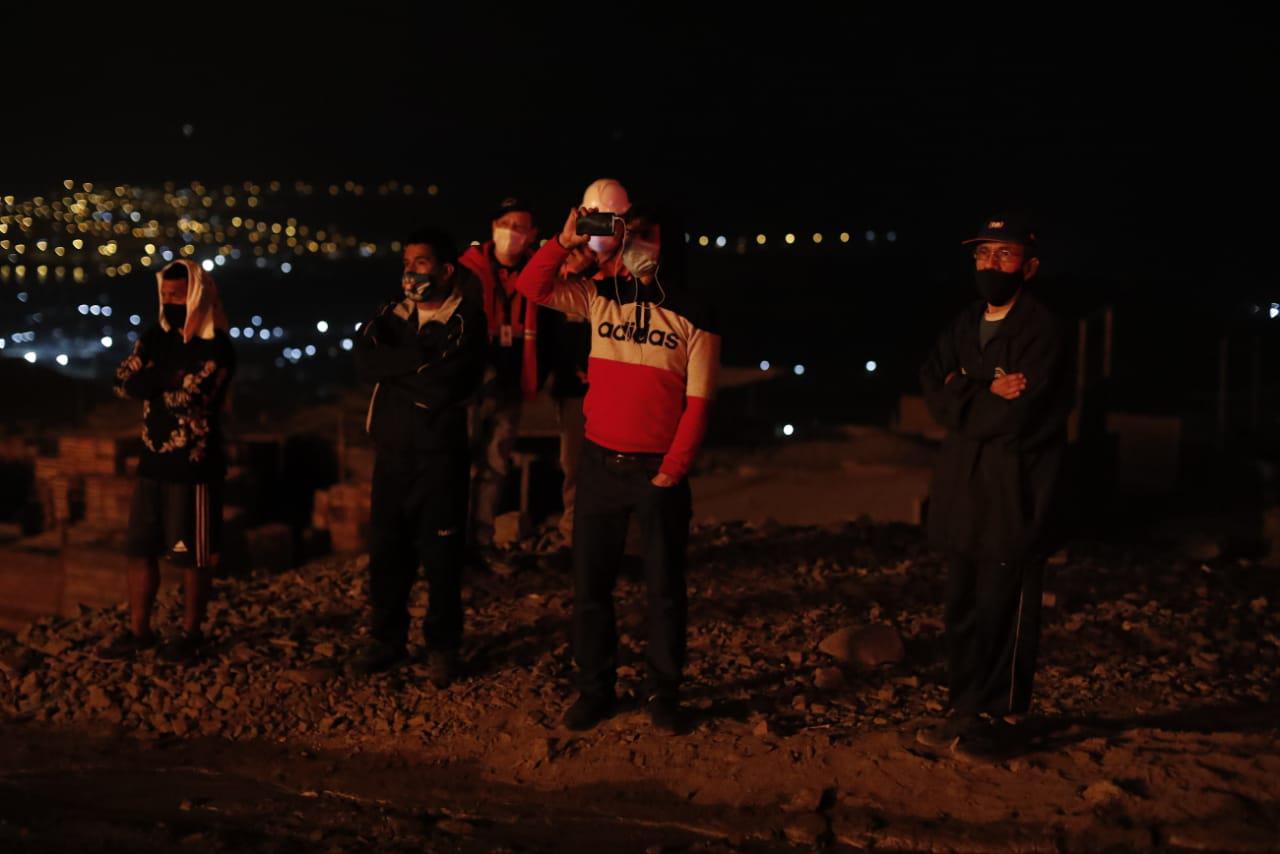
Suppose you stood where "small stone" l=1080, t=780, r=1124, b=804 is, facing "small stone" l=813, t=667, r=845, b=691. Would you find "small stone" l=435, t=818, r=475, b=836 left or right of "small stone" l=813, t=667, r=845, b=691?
left

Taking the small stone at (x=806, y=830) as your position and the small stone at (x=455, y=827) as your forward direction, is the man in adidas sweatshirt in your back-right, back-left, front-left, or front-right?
front-right

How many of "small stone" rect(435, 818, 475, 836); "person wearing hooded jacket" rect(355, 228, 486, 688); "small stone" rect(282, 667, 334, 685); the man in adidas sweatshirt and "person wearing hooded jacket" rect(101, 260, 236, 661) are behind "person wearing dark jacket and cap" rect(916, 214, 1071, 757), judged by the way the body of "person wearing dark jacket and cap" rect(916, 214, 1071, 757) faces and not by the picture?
0

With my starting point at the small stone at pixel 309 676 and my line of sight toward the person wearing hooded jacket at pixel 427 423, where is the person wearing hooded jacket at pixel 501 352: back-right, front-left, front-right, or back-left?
front-left

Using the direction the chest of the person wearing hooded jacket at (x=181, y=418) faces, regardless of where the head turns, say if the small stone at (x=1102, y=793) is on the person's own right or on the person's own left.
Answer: on the person's own left

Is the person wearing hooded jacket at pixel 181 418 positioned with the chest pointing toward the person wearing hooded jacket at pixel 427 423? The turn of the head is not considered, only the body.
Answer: no

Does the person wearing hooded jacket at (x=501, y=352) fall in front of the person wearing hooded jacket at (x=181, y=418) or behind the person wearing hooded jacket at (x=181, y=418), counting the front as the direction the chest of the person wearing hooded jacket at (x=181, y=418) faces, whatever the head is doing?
behind

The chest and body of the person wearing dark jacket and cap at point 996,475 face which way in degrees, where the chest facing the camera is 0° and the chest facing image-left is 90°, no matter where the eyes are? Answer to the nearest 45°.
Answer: approximately 45°

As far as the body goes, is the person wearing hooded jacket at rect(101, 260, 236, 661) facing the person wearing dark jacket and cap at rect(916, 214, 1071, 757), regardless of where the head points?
no

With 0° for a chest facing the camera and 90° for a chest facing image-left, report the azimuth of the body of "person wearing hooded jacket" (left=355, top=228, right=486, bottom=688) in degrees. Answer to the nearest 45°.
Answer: approximately 45°

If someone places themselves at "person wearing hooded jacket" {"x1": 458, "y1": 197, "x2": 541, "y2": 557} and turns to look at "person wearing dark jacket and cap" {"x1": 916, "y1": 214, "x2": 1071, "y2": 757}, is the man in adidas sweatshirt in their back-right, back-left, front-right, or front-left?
front-right

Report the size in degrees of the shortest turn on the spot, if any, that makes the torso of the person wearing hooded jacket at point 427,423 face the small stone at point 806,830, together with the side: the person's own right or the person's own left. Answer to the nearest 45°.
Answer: approximately 90° to the person's own left

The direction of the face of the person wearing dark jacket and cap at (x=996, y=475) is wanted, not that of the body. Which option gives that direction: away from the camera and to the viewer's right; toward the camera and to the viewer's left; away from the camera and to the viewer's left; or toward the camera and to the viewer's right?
toward the camera and to the viewer's left

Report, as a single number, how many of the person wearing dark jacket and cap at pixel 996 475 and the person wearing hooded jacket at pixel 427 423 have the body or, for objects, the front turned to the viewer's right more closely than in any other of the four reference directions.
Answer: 0

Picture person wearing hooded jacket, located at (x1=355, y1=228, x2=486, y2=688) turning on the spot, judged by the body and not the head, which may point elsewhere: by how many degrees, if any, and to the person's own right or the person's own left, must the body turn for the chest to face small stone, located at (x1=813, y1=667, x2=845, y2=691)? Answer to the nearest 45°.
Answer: approximately 135° to the person's own left

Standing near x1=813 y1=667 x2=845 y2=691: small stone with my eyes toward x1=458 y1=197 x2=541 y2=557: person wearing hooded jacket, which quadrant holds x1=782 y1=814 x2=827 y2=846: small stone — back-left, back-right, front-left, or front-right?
back-left

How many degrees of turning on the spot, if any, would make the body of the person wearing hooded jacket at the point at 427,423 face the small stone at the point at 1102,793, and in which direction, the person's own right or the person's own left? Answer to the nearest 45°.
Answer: approximately 90° to the person's own left

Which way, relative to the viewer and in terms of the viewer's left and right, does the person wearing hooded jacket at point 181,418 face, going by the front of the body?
facing the viewer and to the left of the viewer

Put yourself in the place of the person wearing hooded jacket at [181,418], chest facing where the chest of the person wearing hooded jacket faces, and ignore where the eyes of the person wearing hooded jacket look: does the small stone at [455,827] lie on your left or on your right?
on your left

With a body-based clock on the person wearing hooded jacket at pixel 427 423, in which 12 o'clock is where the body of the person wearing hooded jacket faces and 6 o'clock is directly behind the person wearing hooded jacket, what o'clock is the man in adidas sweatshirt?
The man in adidas sweatshirt is roughly at 9 o'clock from the person wearing hooded jacket.

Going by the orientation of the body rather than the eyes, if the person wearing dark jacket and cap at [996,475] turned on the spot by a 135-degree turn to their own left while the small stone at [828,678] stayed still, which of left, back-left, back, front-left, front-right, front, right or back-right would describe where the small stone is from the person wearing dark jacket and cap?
back-left

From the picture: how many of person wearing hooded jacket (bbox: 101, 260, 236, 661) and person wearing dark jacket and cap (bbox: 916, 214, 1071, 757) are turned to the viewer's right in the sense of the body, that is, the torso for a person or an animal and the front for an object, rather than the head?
0

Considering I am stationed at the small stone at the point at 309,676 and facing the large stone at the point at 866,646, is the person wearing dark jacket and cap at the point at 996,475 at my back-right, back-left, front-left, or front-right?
front-right
